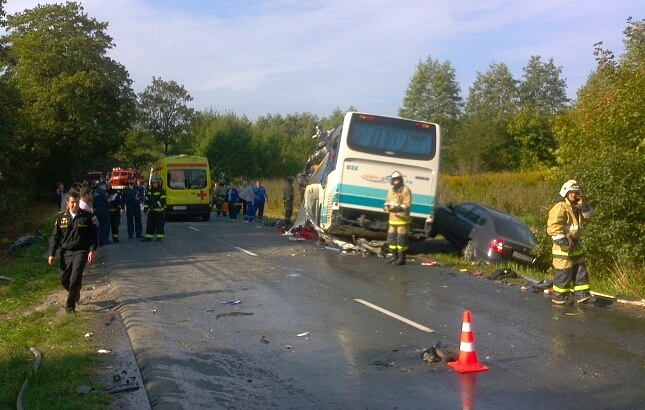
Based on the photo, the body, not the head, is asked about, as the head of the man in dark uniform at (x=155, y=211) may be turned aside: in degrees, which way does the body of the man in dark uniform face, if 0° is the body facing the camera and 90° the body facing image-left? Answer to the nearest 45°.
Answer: approximately 0°

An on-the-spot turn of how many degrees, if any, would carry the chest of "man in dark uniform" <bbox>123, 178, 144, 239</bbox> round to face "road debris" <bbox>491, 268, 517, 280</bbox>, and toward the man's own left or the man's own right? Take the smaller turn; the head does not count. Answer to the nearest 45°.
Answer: approximately 45° to the man's own left

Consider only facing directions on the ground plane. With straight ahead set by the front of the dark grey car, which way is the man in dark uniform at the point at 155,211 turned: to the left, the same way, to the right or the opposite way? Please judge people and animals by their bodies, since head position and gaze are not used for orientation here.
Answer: the opposite way

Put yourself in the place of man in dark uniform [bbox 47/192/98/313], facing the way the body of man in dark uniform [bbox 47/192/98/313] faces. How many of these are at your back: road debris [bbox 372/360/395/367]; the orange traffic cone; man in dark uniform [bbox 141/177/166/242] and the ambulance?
2

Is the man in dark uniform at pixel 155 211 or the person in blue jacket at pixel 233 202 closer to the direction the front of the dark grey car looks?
the person in blue jacket

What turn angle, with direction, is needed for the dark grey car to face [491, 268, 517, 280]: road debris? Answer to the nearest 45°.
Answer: approximately 135° to its left

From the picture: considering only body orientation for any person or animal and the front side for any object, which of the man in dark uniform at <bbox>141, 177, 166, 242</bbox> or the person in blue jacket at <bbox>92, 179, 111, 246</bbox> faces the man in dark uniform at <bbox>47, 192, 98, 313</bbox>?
the man in dark uniform at <bbox>141, 177, 166, 242</bbox>

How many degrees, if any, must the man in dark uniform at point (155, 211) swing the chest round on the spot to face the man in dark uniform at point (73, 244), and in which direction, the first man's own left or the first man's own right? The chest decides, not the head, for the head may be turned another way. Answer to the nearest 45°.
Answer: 0° — they already face them

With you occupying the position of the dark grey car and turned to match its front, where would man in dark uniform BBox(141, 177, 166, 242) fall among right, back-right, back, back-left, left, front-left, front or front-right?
front-left

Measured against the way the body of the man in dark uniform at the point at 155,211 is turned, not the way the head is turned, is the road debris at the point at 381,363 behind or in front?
in front

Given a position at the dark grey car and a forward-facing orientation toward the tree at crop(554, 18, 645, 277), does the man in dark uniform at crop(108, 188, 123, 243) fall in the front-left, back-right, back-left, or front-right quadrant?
back-right

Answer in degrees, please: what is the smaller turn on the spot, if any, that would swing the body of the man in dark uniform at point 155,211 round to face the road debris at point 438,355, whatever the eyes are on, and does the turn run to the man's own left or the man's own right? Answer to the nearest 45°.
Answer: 0° — they already face it

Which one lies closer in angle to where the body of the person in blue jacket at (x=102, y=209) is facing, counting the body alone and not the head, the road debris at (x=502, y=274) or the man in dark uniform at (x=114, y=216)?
the man in dark uniform
